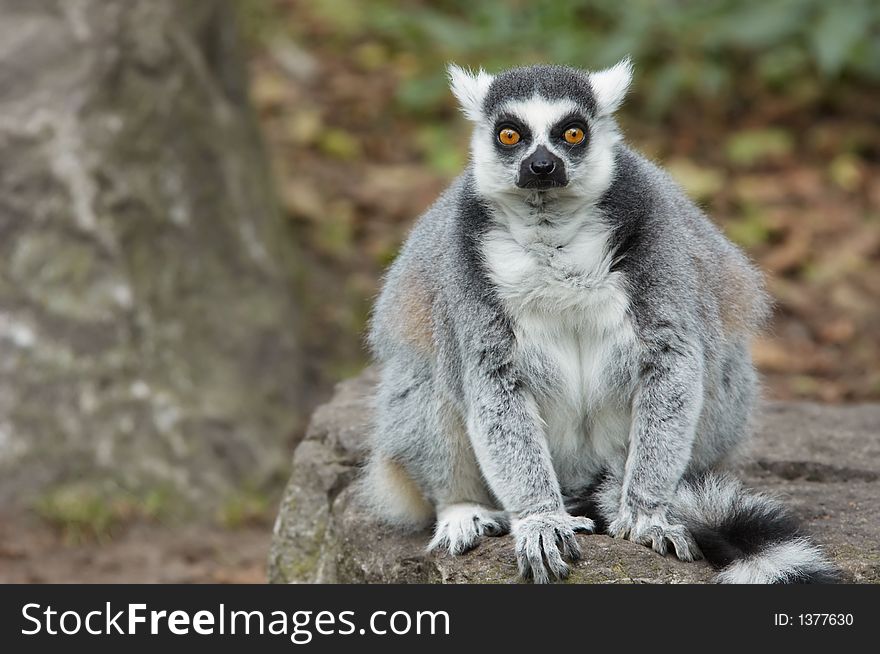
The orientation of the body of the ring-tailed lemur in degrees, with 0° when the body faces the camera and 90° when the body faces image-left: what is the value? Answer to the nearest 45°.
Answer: approximately 0°
